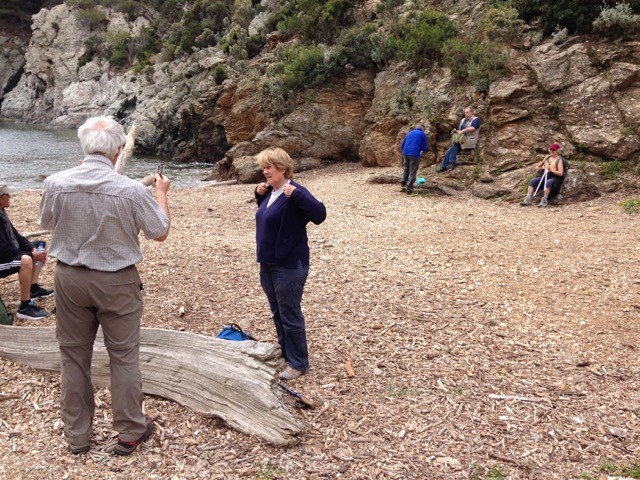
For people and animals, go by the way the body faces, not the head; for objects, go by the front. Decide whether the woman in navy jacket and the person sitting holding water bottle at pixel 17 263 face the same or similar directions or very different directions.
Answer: very different directions

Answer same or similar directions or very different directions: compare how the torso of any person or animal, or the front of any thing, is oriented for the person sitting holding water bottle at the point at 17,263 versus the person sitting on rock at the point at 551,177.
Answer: very different directions

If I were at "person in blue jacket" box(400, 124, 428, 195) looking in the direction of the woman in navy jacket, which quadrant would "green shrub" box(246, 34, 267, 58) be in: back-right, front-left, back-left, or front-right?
back-right

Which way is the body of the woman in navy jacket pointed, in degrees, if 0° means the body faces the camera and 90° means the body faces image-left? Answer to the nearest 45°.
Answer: approximately 45°

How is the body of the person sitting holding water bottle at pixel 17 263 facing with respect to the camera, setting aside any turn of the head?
to the viewer's right

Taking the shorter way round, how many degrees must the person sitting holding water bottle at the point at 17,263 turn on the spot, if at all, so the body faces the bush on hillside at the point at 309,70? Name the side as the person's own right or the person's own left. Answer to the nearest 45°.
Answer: approximately 45° to the person's own left

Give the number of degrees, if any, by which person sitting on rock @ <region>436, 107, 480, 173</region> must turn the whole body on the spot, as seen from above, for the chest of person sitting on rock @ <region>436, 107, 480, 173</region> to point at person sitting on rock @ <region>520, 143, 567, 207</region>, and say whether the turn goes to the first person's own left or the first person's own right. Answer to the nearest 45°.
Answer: approximately 90° to the first person's own left

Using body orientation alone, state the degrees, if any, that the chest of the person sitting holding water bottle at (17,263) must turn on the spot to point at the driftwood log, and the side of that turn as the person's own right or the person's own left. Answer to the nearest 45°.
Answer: approximately 45° to the person's own right
